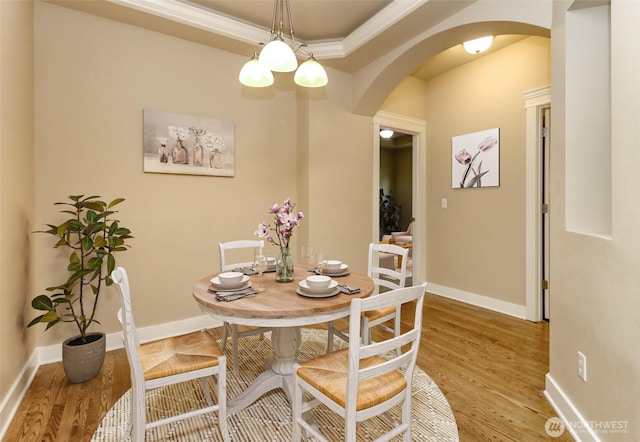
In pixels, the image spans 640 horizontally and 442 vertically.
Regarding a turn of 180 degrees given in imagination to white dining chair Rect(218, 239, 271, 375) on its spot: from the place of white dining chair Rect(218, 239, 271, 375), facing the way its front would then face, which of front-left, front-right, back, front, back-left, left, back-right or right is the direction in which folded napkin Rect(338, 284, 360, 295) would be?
back

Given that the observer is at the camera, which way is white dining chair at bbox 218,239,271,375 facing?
facing the viewer and to the right of the viewer

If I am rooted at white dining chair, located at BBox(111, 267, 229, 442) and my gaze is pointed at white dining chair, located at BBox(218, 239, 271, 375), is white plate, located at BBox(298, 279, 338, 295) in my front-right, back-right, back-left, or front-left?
front-right

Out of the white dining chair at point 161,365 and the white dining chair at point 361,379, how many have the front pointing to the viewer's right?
1

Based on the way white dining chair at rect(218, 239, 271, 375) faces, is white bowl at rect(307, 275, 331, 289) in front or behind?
in front

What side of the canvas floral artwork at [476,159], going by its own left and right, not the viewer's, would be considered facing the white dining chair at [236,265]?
front

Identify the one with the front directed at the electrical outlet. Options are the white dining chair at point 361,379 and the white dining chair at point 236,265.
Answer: the white dining chair at point 236,265

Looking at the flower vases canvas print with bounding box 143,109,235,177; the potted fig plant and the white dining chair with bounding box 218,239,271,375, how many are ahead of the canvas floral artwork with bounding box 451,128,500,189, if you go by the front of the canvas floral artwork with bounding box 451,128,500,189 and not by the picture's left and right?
3

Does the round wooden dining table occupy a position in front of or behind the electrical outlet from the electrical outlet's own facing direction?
in front

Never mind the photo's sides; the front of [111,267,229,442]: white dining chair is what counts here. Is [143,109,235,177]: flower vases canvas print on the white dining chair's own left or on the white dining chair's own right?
on the white dining chair's own left

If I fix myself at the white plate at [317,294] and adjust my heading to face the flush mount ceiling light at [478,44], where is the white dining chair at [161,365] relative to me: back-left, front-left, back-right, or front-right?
back-left

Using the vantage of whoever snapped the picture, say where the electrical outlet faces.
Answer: facing the viewer and to the left of the viewer

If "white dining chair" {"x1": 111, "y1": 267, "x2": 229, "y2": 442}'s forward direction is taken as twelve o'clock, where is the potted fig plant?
The potted fig plant is roughly at 8 o'clock from the white dining chair.

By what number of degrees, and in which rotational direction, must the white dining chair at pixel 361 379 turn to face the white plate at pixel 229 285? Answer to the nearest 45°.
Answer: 0° — it already faces it

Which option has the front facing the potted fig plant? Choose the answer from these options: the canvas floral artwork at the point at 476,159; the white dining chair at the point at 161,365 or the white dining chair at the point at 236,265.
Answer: the canvas floral artwork

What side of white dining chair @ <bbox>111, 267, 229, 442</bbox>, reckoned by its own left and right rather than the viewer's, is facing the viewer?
right

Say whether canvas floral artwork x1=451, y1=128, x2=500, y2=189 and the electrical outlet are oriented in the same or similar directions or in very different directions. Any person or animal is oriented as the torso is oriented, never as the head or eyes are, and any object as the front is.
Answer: same or similar directions

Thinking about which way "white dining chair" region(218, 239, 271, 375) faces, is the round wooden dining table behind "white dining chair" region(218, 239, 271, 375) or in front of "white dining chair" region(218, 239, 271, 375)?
in front
